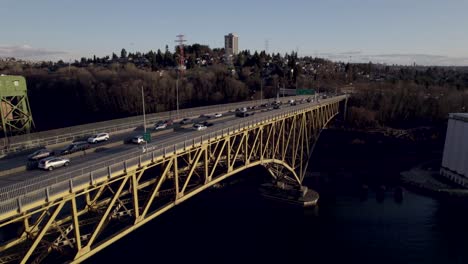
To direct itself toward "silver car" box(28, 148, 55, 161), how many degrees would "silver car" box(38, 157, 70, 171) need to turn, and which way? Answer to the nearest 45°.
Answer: approximately 45° to its left

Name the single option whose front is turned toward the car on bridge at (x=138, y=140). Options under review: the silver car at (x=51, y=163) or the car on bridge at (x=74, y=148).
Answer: the silver car

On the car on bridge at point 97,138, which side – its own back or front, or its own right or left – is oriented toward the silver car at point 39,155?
front

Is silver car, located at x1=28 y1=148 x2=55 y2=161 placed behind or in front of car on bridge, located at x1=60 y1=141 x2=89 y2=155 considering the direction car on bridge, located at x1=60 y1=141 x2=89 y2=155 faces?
in front

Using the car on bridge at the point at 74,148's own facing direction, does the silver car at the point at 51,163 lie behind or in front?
in front

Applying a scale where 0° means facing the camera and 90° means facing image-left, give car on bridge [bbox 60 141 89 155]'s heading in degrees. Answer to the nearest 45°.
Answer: approximately 45°

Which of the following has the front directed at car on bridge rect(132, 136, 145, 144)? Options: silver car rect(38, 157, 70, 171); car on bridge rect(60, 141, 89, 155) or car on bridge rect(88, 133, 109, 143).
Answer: the silver car

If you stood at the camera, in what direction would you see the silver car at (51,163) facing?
facing away from the viewer and to the right of the viewer

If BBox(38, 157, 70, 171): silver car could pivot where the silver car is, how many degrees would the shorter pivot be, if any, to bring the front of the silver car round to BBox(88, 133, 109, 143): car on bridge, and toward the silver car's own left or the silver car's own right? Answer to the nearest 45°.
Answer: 0° — it already faces it
